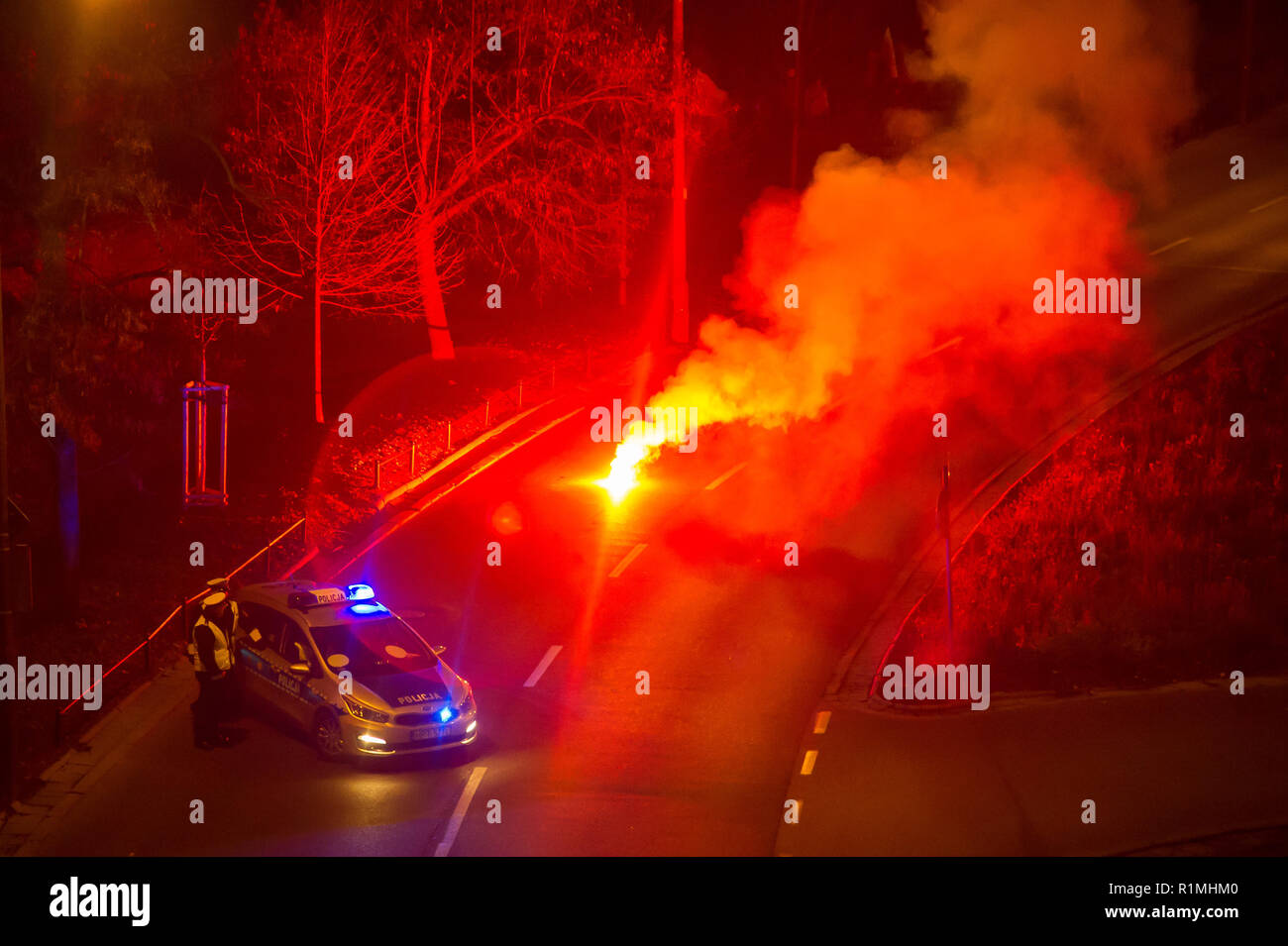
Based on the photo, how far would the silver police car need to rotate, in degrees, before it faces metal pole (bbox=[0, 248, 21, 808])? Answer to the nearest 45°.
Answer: approximately 135° to its right

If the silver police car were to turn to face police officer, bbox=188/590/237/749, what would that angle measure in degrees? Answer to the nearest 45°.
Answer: approximately 135° to its right

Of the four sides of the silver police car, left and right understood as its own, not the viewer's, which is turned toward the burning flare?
left

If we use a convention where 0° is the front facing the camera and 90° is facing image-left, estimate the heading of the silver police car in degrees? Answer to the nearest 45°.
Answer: approximately 315°

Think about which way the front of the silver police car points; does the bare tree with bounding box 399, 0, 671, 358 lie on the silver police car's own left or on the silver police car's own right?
on the silver police car's own left

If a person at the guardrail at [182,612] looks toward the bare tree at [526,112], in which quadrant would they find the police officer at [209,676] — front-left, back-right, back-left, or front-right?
back-right

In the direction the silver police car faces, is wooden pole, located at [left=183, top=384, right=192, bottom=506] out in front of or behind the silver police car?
behind

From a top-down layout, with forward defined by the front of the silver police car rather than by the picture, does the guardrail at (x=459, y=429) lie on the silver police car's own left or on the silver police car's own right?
on the silver police car's own left
